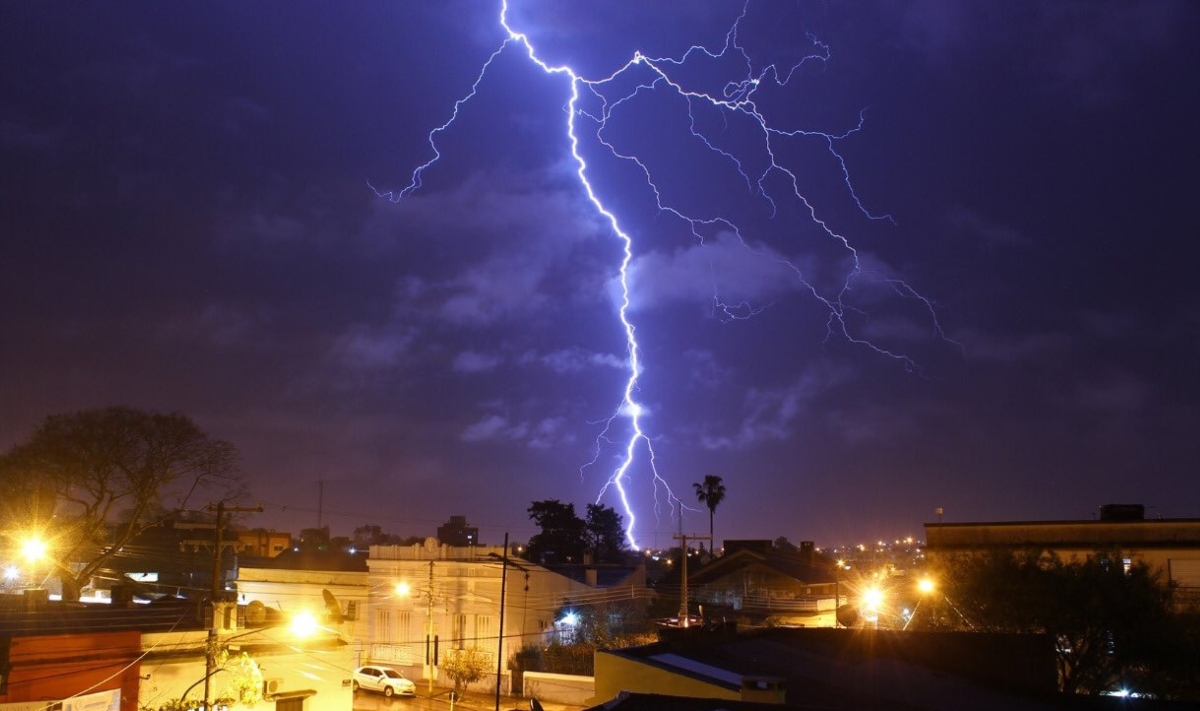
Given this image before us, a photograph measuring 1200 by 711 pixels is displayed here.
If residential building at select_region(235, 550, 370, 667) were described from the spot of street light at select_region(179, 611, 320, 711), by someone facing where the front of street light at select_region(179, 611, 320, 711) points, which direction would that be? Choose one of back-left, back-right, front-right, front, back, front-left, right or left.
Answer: left

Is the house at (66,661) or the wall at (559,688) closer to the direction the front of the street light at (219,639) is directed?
the wall

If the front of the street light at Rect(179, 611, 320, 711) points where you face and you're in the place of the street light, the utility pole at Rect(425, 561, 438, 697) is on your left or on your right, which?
on your left

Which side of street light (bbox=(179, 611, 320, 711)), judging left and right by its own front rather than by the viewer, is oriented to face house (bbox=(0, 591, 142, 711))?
back

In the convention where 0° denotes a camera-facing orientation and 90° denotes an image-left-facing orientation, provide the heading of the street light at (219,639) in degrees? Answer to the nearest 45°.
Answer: approximately 270°

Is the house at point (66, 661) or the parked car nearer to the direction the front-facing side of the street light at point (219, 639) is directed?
the parked car
